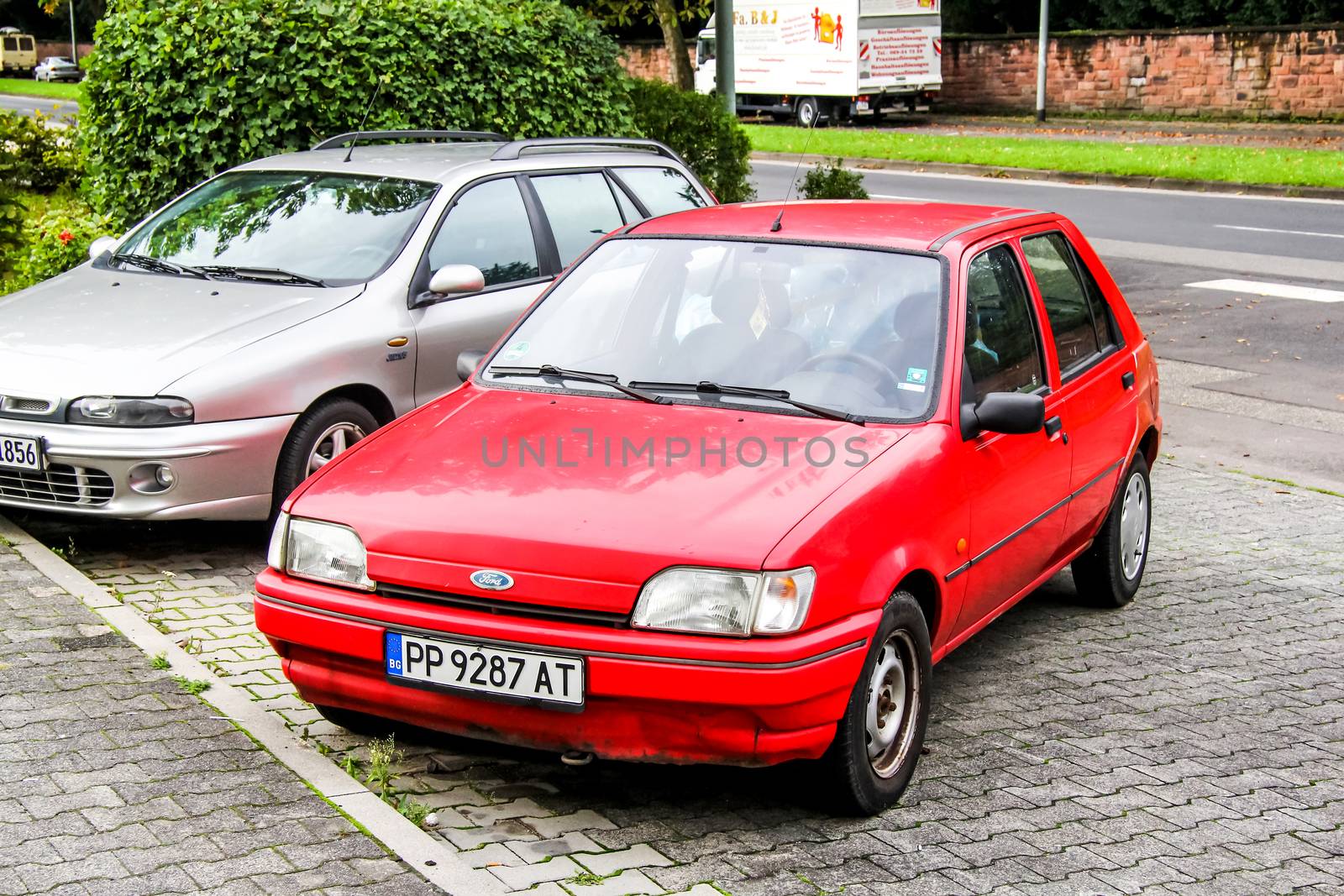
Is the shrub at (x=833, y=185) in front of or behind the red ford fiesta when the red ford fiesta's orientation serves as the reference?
behind

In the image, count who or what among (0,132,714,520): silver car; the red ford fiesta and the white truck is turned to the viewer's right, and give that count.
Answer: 0

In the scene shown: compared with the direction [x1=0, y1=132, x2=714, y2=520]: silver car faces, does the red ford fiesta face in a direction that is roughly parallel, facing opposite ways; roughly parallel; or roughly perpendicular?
roughly parallel

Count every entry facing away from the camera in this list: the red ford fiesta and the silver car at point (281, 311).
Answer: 0

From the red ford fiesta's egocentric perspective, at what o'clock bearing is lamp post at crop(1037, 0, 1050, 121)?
The lamp post is roughly at 5 o'clock from the red ford fiesta.

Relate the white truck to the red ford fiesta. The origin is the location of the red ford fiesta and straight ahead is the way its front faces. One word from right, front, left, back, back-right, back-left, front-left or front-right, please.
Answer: back-right

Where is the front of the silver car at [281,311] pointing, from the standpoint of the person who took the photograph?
facing the viewer and to the left of the viewer

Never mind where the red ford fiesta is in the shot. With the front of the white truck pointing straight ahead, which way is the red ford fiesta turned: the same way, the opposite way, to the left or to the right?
to the left

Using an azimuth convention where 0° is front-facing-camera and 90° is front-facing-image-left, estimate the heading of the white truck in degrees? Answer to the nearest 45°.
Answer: approximately 135°
